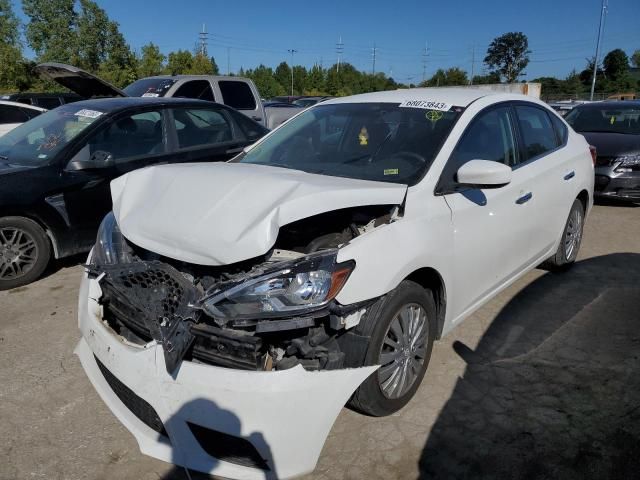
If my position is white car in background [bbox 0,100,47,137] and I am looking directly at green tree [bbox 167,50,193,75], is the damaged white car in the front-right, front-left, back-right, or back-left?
back-right

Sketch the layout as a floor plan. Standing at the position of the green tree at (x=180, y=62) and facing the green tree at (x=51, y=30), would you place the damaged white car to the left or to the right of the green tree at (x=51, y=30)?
left

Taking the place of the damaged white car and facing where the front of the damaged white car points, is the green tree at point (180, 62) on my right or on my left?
on my right

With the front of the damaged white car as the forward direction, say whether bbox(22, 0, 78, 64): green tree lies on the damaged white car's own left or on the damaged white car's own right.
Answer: on the damaged white car's own right

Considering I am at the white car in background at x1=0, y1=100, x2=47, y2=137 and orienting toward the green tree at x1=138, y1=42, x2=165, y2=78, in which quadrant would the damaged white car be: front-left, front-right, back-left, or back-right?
back-right

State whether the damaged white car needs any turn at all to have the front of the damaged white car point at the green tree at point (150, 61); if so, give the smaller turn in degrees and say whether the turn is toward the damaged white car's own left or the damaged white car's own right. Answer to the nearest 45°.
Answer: approximately 135° to the damaged white car's own right

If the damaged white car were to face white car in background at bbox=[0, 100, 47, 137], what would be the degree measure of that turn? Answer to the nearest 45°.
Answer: approximately 90° to its right

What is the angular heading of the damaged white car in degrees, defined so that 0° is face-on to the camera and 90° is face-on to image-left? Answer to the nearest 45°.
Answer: approximately 45°
